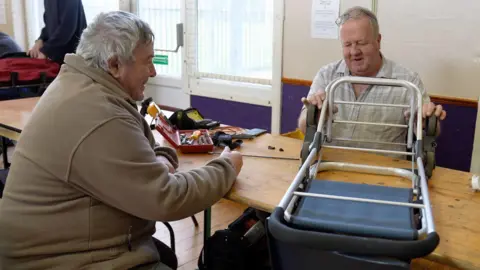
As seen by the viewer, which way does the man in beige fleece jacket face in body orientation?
to the viewer's right

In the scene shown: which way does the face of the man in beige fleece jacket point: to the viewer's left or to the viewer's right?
to the viewer's right

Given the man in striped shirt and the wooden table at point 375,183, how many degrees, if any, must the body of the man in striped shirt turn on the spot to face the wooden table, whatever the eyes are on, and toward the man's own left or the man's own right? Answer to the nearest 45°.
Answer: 0° — they already face it

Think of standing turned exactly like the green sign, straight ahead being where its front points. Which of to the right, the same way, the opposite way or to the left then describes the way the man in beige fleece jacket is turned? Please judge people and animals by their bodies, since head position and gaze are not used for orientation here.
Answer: to the left

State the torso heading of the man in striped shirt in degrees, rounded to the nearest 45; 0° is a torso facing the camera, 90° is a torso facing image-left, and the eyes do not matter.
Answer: approximately 0°

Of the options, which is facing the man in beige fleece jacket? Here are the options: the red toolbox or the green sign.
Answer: the green sign

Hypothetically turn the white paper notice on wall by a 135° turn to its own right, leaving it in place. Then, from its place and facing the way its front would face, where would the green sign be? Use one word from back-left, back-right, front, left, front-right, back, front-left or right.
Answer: front
